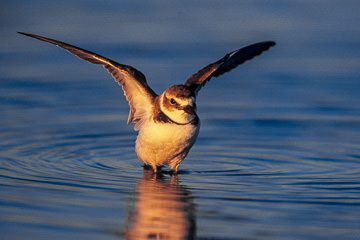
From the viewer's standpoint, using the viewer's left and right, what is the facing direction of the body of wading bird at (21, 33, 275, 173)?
facing the viewer and to the right of the viewer
